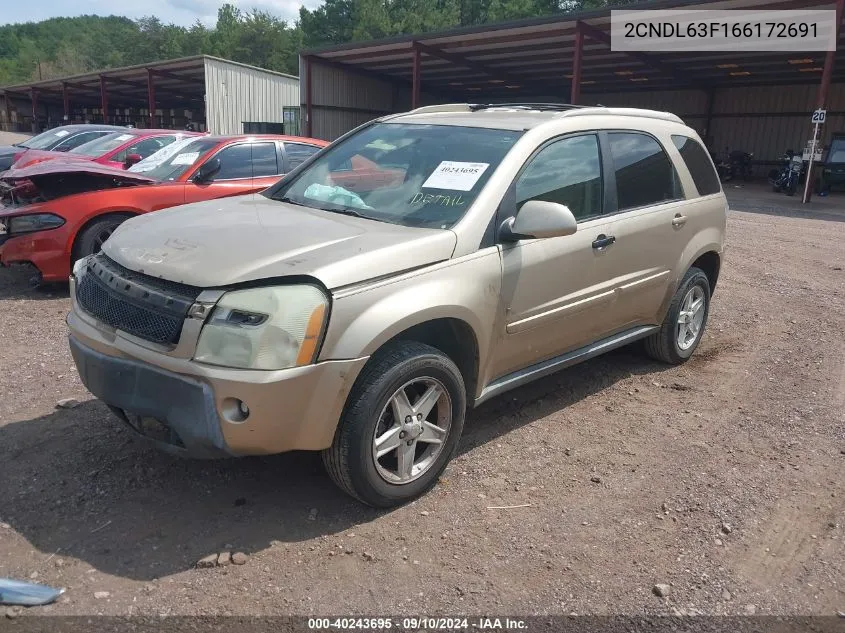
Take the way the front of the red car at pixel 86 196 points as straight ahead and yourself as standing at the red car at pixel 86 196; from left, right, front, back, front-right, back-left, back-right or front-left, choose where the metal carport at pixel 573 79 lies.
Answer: back

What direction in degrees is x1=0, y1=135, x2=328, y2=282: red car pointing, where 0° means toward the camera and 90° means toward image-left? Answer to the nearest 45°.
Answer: approximately 45°

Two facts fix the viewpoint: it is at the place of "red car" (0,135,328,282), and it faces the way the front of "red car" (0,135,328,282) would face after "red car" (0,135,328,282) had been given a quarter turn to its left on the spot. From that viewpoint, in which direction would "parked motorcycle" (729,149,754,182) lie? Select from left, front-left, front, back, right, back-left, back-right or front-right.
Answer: left

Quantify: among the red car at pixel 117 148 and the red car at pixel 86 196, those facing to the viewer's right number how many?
0

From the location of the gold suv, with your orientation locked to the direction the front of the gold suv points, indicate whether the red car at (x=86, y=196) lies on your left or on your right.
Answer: on your right

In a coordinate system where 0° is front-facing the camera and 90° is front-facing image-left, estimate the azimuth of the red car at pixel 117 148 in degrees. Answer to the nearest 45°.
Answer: approximately 45°

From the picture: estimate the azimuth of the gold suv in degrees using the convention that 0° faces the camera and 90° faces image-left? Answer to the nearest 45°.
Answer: approximately 45°

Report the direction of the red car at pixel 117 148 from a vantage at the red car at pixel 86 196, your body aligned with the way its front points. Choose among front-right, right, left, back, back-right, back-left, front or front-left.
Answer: back-right

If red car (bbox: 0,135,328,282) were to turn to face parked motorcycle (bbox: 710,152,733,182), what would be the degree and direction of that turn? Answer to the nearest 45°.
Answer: approximately 180°
